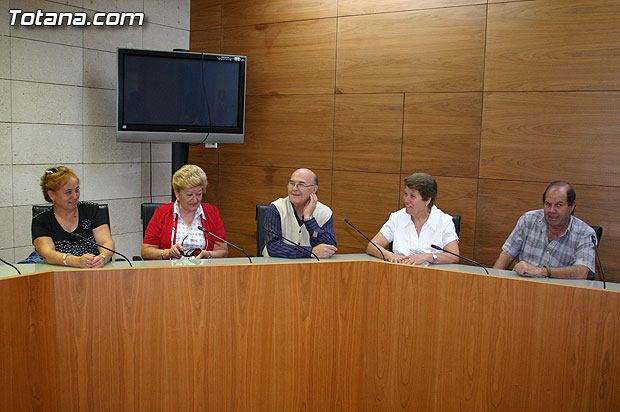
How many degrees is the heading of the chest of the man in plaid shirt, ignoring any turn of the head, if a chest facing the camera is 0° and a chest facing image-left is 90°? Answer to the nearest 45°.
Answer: approximately 45°

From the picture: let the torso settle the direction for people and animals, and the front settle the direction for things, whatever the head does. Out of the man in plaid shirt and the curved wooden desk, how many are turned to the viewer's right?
0

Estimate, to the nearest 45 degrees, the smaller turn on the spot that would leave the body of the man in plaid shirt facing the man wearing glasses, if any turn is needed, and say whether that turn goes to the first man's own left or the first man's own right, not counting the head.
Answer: approximately 45° to the first man's own right

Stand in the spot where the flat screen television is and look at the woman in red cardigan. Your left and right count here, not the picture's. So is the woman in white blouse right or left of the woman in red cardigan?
left

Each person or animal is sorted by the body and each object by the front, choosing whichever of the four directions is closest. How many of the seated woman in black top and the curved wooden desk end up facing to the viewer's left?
0

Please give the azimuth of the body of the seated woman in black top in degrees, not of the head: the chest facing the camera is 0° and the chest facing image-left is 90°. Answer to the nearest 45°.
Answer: approximately 315°

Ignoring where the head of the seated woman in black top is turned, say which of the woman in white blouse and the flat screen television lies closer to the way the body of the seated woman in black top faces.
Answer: the woman in white blouse

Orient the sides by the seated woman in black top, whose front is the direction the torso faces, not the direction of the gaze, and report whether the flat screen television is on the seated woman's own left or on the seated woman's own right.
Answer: on the seated woman's own left

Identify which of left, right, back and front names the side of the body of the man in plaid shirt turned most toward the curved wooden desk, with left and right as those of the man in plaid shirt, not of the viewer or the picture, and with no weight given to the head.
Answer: front
